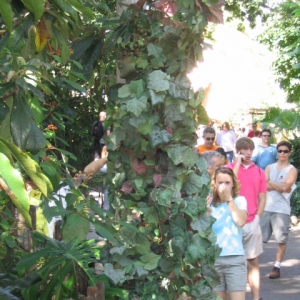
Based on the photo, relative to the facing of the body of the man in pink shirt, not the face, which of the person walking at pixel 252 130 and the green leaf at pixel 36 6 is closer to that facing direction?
the green leaf

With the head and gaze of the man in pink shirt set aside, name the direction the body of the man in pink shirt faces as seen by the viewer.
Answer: toward the camera

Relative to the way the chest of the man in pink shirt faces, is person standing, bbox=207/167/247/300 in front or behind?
in front

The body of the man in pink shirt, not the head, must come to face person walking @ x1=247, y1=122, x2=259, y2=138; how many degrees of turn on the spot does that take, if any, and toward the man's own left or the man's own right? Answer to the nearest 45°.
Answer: approximately 180°

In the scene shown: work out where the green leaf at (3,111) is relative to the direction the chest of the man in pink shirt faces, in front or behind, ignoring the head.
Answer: in front

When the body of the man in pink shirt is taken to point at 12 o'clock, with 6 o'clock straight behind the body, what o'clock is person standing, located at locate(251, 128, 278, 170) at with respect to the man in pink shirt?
The person standing is roughly at 6 o'clock from the man in pink shirt.

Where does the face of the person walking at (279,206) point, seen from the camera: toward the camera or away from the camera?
toward the camera

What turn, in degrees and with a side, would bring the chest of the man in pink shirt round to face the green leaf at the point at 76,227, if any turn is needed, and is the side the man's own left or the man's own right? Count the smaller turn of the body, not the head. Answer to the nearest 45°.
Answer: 0° — they already face it

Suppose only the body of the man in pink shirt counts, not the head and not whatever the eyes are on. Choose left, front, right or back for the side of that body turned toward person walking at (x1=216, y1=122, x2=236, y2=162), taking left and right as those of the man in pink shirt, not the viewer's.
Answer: back

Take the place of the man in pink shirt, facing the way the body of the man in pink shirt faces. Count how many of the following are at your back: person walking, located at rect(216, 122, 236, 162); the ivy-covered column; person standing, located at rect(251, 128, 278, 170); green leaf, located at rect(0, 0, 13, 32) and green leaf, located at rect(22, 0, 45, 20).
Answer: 2

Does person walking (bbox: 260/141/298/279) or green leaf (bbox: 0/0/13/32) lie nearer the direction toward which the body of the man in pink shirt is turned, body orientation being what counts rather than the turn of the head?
the green leaf

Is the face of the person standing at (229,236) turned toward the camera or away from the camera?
toward the camera

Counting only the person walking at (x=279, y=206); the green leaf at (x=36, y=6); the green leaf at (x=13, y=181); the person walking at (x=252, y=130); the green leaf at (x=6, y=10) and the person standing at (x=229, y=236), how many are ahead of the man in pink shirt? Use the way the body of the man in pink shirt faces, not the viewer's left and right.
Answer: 4

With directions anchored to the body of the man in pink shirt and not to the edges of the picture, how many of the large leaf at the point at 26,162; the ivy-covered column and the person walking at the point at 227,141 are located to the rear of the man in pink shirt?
1

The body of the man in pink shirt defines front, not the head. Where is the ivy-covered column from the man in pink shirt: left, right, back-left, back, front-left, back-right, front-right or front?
front

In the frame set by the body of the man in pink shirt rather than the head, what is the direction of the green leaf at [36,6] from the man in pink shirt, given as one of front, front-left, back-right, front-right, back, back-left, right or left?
front
